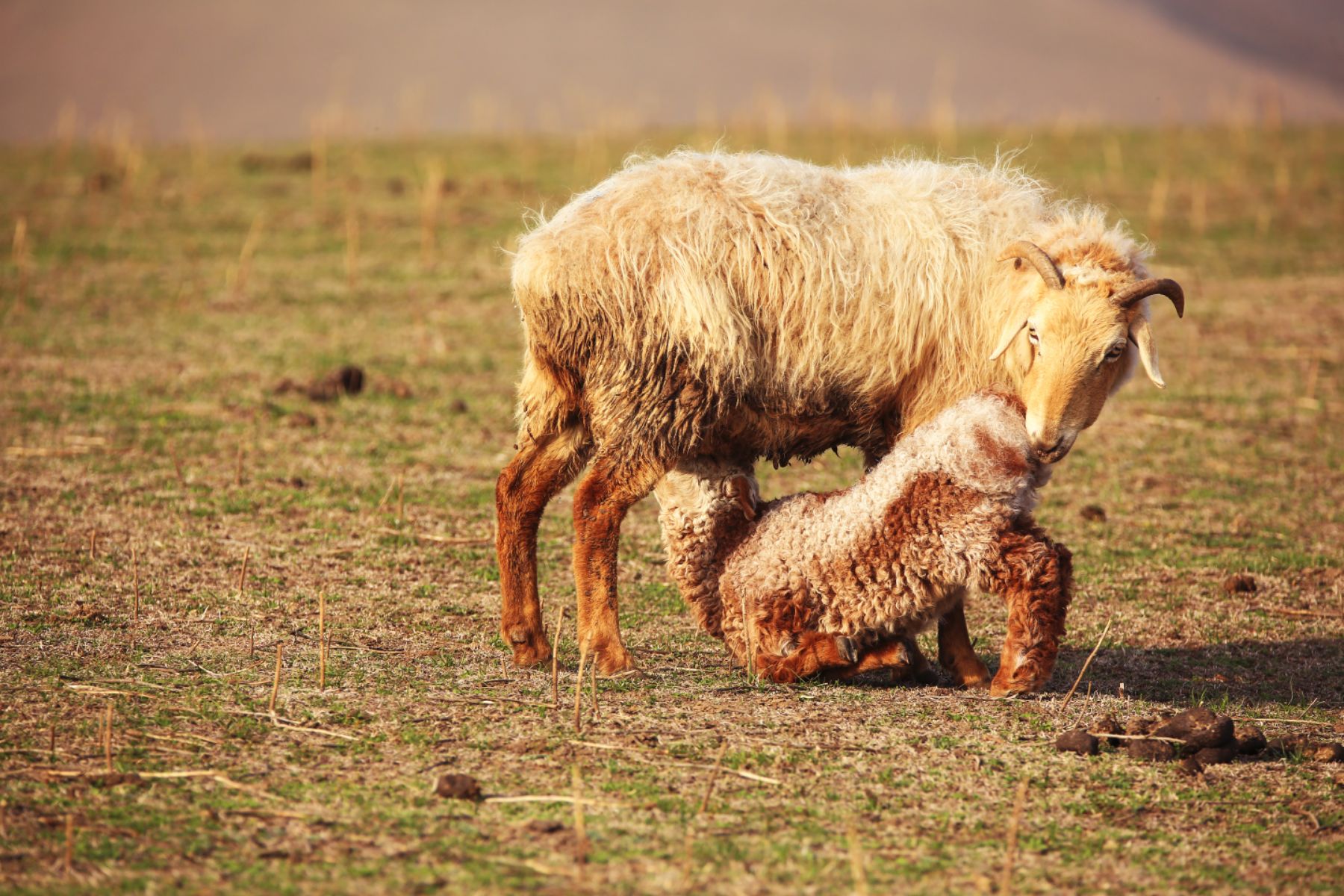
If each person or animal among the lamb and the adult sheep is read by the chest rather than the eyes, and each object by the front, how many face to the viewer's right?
1

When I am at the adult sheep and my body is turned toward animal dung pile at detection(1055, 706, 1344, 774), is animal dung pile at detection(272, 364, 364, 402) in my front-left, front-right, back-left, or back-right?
back-left

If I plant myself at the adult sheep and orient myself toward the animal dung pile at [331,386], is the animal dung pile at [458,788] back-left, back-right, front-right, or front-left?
back-left

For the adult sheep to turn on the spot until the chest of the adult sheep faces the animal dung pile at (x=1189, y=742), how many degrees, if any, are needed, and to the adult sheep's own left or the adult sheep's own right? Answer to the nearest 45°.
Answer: approximately 45° to the adult sheep's own right

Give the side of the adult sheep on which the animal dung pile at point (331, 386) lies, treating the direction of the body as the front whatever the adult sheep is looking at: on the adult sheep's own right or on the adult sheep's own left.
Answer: on the adult sheep's own left

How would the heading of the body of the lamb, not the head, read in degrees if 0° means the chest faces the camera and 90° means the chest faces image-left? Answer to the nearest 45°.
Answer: approximately 90°

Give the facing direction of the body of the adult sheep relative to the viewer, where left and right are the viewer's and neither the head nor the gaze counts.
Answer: facing to the right of the viewer
